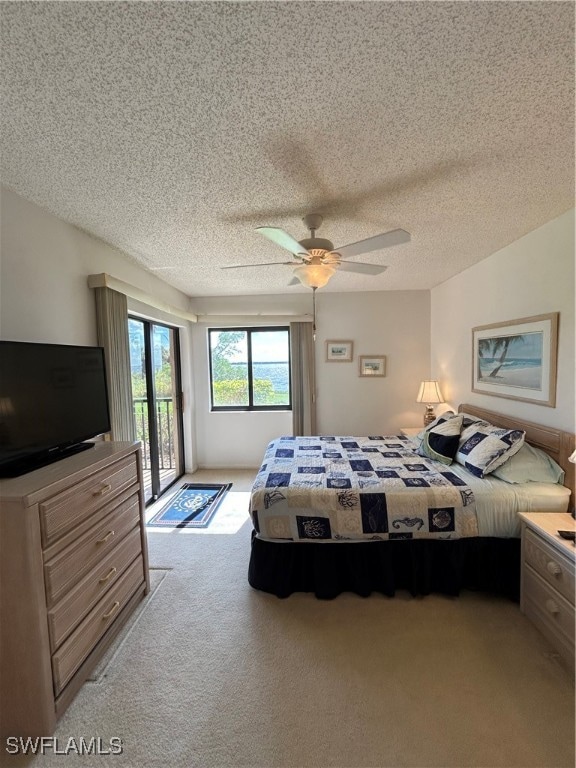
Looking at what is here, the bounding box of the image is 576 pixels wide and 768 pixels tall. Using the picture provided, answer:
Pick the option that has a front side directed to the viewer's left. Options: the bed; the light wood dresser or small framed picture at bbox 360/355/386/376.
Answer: the bed

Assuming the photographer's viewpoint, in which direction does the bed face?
facing to the left of the viewer

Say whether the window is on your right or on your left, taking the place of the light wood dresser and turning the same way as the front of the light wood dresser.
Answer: on your left

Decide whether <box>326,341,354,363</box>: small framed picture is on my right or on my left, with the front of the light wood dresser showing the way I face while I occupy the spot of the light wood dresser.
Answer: on my left

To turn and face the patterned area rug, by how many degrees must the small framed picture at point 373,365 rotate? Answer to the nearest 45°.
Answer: approximately 45° to its right

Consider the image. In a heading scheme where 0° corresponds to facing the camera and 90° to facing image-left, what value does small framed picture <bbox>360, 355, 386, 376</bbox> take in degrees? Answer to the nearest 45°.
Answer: approximately 0°

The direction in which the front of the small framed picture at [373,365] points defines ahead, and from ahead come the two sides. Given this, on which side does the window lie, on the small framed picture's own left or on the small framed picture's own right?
on the small framed picture's own right
